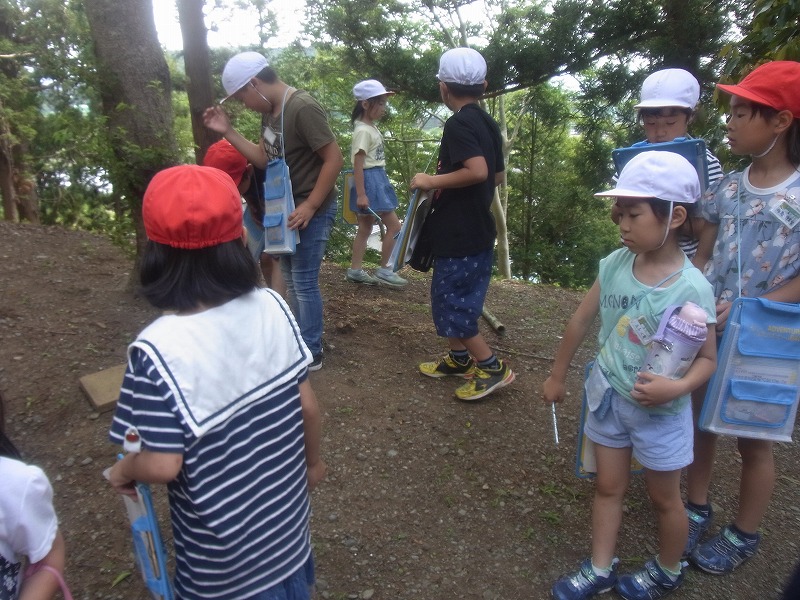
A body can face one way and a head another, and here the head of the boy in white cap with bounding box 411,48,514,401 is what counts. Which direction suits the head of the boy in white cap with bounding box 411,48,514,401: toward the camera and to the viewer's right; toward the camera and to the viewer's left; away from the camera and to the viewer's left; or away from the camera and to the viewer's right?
away from the camera and to the viewer's left

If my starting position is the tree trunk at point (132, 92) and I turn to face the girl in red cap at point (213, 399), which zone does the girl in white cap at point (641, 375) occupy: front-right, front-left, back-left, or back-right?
front-left

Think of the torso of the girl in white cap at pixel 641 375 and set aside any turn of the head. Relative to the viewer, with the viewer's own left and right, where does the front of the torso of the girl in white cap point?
facing the viewer and to the left of the viewer

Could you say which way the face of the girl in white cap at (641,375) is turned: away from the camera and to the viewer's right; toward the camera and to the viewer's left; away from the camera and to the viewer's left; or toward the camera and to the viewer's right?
toward the camera and to the viewer's left

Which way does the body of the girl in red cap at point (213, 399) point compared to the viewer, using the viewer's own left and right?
facing away from the viewer and to the left of the viewer

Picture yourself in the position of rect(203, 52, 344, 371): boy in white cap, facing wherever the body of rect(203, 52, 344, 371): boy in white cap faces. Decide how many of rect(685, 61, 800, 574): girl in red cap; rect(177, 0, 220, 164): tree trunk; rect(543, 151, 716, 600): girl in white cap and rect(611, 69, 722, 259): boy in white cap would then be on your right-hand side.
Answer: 1

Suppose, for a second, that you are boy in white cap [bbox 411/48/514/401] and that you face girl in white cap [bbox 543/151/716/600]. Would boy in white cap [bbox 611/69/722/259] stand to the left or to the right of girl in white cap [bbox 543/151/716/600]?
left

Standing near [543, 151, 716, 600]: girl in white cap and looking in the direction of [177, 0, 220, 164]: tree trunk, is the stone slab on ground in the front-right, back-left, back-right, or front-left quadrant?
front-left

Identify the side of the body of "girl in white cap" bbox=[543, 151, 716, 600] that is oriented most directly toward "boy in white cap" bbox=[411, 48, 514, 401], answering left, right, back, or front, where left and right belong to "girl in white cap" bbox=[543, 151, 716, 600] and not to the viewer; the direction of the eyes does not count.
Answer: right

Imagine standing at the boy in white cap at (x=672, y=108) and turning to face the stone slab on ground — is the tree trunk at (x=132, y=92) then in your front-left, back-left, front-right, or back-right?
front-right

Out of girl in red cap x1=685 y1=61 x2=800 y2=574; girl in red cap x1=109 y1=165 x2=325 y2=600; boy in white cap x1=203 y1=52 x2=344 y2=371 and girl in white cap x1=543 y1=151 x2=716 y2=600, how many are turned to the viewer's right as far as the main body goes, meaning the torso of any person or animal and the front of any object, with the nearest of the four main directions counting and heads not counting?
0

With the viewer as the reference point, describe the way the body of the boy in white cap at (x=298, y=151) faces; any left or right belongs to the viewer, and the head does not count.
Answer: facing to the left of the viewer

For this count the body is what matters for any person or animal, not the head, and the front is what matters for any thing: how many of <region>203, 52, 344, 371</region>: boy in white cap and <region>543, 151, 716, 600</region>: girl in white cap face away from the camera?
0

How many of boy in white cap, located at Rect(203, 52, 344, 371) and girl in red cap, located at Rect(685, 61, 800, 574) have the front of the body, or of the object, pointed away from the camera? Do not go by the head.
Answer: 0

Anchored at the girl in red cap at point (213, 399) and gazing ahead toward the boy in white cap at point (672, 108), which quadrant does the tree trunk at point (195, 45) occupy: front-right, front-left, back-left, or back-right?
front-left

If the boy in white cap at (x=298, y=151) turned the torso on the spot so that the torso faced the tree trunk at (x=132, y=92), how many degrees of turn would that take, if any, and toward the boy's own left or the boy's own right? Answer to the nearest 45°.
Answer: approximately 45° to the boy's own right

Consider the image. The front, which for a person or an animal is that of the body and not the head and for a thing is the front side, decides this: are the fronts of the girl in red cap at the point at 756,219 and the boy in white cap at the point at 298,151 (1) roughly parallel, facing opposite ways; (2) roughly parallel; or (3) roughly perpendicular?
roughly parallel
